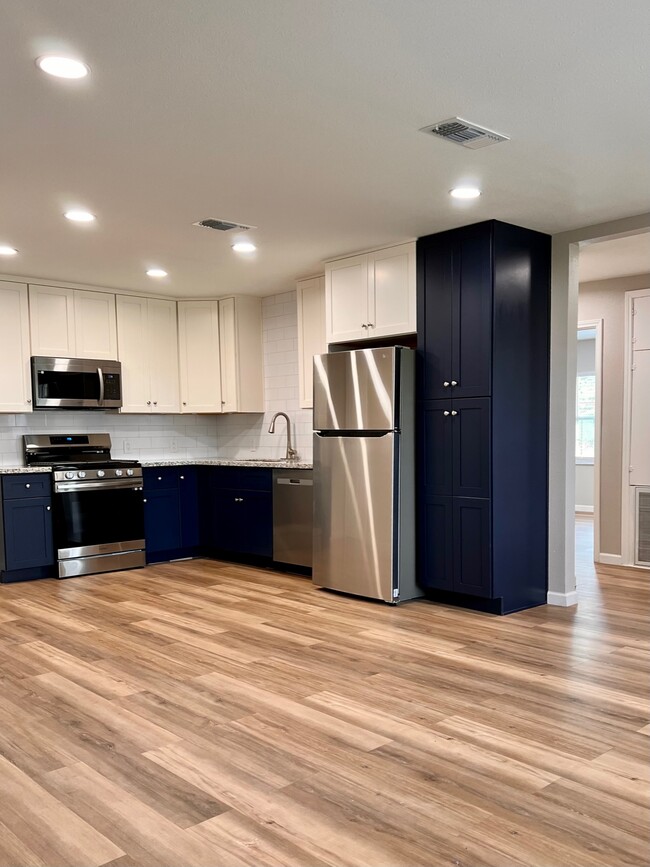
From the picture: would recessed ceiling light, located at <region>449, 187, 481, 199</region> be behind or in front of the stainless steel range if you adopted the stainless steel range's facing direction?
in front

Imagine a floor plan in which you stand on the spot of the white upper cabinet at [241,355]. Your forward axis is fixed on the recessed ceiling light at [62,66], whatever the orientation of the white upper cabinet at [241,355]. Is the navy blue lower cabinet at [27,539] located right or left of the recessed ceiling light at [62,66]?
right

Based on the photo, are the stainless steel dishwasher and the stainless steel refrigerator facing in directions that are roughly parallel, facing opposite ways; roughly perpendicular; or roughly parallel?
roughly parallel

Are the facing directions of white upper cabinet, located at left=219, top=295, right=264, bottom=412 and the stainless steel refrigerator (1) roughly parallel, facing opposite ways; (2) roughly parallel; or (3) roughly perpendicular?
roughly parallel

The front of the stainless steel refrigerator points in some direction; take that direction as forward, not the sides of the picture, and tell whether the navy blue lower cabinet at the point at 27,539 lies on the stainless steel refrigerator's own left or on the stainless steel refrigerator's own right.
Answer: on the stainless steel refrigerator's own right

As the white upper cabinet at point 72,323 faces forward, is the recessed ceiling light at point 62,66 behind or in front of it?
in front

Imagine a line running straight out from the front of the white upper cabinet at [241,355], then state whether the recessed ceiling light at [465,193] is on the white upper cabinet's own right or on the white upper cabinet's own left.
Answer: on the white upper cabinet's own left

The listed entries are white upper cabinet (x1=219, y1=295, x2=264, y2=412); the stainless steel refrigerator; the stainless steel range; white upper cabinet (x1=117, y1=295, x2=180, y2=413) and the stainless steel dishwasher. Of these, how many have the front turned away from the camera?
0

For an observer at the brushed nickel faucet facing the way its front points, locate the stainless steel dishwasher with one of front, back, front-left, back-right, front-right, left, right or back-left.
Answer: front-left

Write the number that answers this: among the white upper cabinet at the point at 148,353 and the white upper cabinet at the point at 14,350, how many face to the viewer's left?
0

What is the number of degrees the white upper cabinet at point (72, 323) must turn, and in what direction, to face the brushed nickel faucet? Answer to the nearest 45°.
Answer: approximately 45° to its left

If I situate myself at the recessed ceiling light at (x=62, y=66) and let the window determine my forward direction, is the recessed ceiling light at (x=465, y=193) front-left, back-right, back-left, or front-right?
front-right

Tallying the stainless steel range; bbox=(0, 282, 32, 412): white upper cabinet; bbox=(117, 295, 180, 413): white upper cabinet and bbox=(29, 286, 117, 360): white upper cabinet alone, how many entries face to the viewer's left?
0

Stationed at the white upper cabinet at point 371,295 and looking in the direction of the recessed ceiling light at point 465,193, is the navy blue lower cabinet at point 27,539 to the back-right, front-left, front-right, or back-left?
back-right
